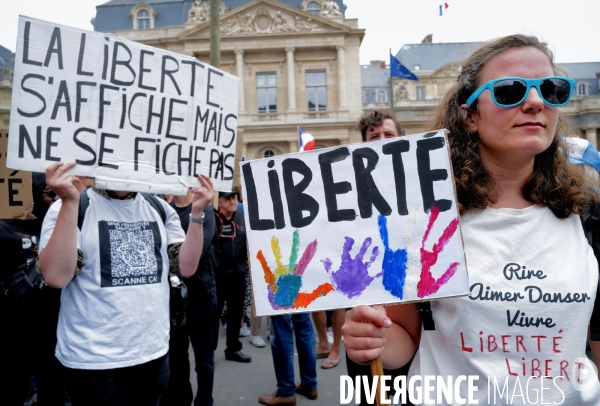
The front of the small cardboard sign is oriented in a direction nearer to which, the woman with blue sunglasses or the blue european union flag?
the woman with blue sunglasses

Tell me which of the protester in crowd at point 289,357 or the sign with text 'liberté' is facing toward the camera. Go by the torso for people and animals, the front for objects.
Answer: the sign with text 'liberté'

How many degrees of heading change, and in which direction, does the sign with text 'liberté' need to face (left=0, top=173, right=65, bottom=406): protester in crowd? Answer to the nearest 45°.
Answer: approximately 135° to its right

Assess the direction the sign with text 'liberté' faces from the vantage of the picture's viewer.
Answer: facing the viewer

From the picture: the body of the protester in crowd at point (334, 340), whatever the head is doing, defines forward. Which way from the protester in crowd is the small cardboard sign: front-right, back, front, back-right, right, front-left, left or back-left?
front

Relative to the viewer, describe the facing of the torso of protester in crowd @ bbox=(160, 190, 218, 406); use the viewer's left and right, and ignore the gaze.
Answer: facing the viewer and to the left of the viewer

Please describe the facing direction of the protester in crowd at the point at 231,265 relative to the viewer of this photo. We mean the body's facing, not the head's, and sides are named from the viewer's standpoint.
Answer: facing the viewer and to the right of the viewer

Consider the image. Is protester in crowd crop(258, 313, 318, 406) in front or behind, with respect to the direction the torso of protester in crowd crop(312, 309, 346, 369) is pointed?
in front
